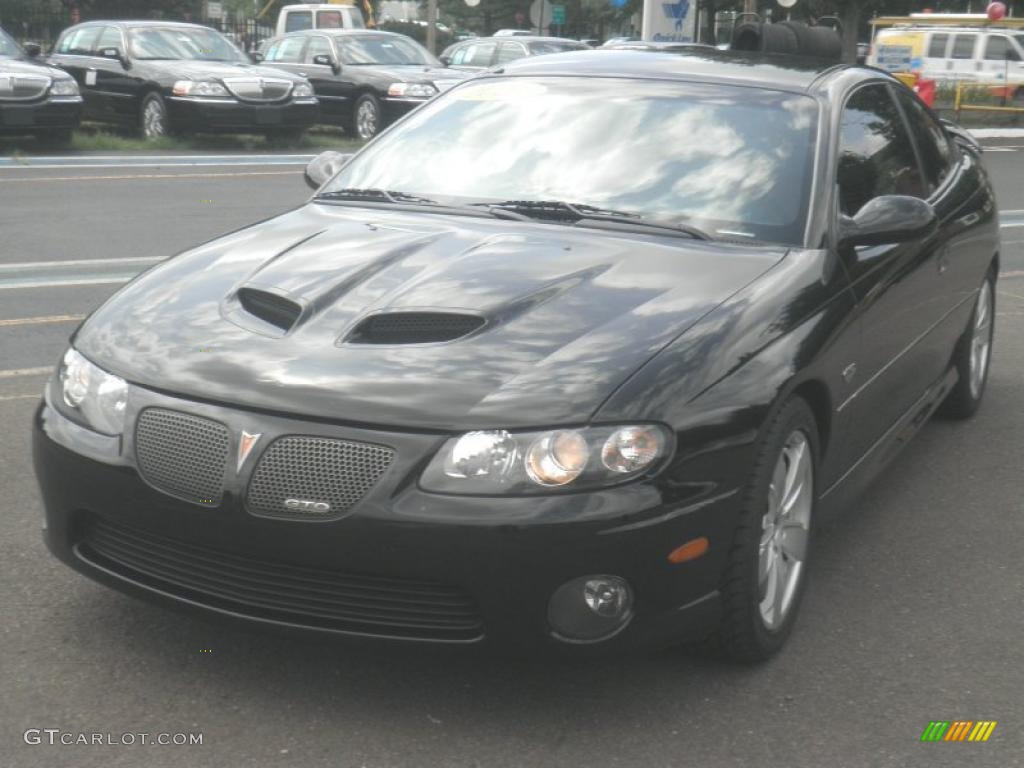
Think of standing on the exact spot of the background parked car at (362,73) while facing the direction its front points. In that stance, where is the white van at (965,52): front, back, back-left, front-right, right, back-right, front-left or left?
left

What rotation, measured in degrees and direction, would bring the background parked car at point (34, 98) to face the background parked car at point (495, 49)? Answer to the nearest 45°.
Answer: approximately 90° to its left

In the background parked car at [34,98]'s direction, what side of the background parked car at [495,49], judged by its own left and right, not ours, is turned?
right

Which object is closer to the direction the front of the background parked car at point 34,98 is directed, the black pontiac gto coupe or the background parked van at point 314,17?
the black pontiac gto coupe

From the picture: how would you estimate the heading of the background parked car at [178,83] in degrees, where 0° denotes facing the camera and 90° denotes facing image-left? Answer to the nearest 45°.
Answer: approximately 315°

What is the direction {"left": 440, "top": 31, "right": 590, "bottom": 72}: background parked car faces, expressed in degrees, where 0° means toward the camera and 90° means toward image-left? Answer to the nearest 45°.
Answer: approximately 315°

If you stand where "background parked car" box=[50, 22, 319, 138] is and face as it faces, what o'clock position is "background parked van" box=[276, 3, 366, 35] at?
"background parked van" box=[276, 3, 366, 35] is roughly at 8 o'clock from "background parked car" box=[50, 22, 319, 138].

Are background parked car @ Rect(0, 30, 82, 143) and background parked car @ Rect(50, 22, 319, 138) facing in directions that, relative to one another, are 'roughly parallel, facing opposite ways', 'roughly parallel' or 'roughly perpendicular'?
roughly parallel

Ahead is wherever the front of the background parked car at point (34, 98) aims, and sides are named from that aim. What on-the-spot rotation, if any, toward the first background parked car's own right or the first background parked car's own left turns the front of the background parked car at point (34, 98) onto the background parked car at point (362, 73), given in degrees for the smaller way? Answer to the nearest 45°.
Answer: approximately 90° to the first background parked car's own left

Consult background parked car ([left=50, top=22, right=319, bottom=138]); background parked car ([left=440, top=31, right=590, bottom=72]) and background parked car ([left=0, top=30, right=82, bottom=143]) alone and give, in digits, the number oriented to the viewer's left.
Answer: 0

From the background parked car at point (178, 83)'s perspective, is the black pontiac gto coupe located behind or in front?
in front

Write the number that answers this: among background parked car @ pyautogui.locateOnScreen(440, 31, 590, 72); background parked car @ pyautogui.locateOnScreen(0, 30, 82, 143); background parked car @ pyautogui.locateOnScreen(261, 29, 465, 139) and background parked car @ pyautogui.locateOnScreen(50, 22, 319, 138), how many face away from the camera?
0

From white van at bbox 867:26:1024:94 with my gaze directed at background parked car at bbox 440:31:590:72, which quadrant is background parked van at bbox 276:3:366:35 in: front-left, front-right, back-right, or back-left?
front-right

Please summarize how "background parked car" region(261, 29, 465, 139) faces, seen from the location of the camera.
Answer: facing the viewer and to the right of the viewer

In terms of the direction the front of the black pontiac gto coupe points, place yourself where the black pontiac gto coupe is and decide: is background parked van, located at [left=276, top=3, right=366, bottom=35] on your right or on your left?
on your right

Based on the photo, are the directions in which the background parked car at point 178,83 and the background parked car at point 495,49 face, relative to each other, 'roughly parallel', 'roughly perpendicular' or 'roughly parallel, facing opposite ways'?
roughly parallel

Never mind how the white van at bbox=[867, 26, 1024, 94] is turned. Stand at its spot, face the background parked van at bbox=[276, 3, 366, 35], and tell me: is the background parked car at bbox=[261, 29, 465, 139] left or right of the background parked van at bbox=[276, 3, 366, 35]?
left

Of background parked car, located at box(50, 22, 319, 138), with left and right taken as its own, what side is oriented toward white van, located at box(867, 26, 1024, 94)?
left
